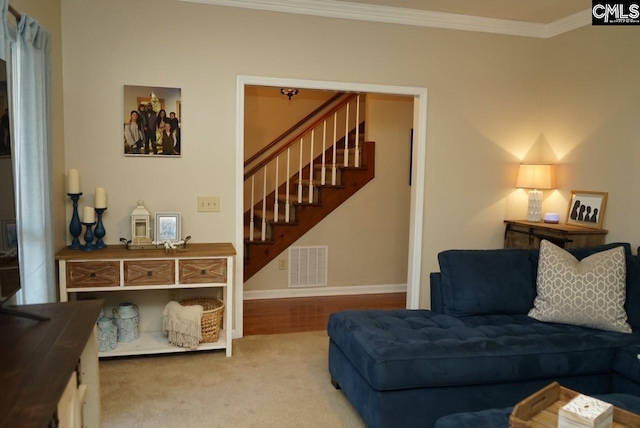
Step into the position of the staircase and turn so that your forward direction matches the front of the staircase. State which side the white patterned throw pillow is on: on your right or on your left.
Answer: on your left

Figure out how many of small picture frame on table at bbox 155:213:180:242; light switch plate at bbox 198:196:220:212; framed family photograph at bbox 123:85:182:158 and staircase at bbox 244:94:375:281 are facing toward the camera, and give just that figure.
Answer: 3

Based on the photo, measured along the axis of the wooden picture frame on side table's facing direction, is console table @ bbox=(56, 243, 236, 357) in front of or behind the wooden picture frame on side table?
in front

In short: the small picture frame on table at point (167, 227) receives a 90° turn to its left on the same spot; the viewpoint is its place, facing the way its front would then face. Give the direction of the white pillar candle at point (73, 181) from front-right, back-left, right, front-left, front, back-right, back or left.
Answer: back

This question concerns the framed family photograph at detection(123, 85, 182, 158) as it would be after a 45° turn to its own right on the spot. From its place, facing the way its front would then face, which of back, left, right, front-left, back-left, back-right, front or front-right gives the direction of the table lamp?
back-left

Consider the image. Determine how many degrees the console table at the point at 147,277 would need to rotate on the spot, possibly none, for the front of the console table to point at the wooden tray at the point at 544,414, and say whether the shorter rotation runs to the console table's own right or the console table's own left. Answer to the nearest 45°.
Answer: approximately 45° to the console table's own left

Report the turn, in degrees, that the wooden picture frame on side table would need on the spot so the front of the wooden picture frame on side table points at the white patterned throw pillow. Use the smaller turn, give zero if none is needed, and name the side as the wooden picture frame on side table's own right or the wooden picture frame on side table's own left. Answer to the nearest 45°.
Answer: approximately 45° to the wooden picture frame on side table's own left
